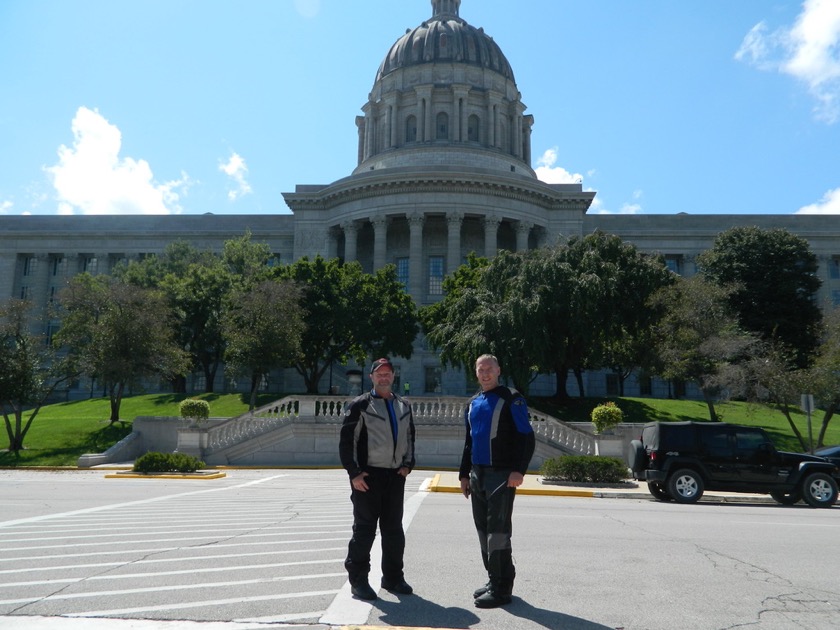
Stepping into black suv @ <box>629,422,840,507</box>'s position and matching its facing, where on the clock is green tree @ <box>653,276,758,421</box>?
The green tree is roughly at 9 o'clock from the black suv.

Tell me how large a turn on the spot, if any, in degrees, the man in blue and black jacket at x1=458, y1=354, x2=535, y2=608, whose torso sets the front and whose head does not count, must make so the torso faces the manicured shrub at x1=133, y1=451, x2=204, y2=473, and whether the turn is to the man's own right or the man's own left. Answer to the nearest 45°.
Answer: approximately 90° to the man's own right

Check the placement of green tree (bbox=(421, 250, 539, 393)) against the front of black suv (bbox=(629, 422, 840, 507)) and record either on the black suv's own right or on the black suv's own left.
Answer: on the black suv's own left

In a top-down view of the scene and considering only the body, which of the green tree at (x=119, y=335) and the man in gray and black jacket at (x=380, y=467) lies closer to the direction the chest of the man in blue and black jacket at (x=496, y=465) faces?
the man in gray and black jacket

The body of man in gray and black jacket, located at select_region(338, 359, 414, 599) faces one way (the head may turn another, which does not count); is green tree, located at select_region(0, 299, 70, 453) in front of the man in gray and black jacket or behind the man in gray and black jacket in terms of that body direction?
behind

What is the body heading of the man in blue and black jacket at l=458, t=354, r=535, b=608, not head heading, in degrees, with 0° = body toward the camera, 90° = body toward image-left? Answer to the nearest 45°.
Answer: approximately 45°

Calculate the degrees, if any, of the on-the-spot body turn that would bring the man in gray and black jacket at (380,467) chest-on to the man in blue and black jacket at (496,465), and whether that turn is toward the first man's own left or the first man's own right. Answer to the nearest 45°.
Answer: approximately 45° to the first man's own left

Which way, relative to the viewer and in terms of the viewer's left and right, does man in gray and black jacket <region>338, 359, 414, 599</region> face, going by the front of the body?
facing the viewer and to the right of the viewer

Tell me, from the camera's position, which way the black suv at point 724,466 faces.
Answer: facing to the right of the viewer

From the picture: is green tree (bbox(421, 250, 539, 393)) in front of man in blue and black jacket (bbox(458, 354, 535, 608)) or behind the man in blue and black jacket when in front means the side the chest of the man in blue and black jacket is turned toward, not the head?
behind

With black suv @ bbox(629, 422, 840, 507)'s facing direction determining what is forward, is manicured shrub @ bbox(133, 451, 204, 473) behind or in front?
behind

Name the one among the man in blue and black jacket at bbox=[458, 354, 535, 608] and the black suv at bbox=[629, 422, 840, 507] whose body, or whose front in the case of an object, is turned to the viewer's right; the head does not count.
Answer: the black suv

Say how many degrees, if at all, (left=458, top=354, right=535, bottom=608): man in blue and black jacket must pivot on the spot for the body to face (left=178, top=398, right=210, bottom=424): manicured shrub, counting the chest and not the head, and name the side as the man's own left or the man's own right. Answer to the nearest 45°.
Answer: approximately 90° to the man's own right
